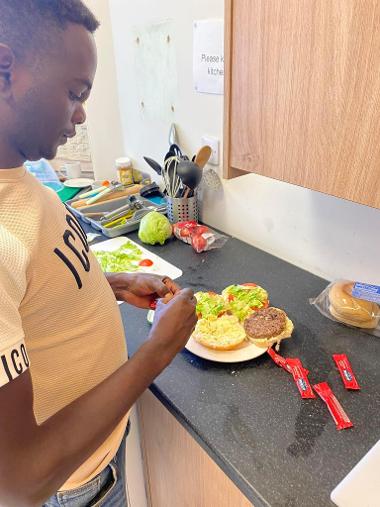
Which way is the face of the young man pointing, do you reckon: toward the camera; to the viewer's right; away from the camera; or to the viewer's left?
to the viewer's right

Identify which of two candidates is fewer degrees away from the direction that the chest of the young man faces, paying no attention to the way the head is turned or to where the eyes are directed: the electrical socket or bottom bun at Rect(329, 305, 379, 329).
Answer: the bottom bun

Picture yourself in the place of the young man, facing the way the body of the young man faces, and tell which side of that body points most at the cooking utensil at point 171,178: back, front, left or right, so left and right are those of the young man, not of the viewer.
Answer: left

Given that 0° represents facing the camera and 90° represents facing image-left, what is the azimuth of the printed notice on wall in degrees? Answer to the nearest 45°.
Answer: approximately 45°

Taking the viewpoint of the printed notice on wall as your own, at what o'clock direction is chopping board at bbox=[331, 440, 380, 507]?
The chopping board is roughly at 10 o'clock from the printed notice on wall.

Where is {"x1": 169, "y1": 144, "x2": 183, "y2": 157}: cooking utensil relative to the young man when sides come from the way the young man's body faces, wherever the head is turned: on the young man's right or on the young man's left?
on the young man's left

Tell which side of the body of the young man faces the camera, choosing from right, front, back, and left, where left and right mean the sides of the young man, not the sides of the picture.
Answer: right
